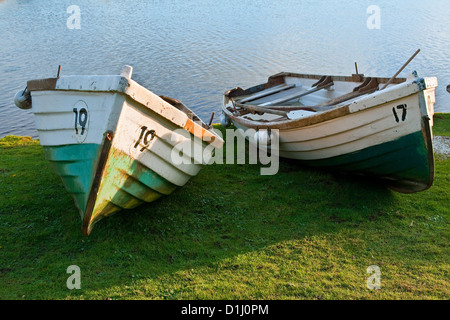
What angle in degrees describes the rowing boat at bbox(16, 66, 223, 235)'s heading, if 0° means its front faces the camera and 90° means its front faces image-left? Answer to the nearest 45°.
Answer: approximately 0°

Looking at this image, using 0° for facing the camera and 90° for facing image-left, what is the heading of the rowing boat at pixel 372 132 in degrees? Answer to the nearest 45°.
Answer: approximately 315°

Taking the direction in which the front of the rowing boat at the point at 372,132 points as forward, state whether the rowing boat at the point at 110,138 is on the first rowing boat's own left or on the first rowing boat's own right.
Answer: on the first rowing boat's own right

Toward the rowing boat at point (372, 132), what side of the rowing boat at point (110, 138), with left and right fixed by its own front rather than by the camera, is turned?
left
